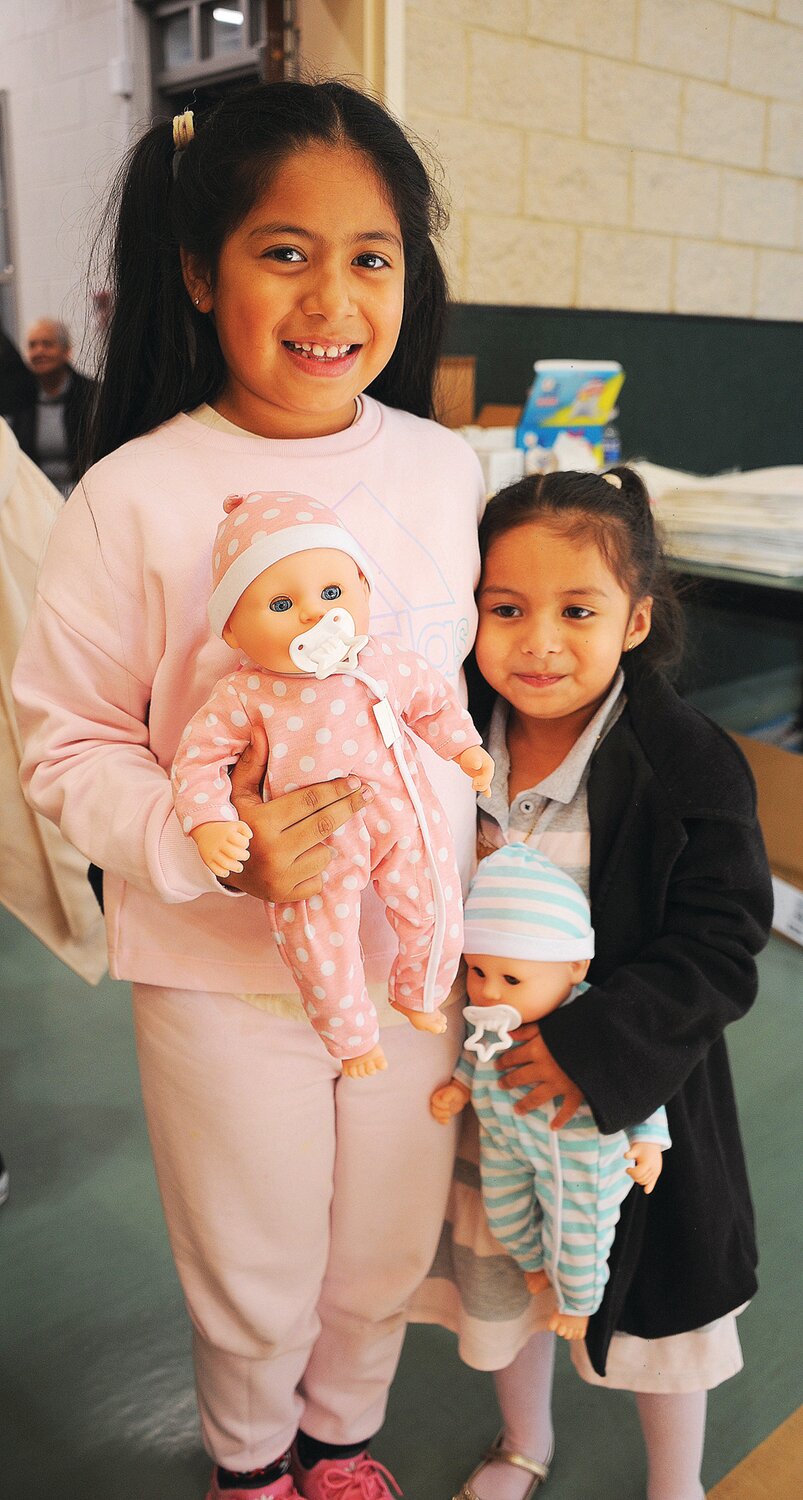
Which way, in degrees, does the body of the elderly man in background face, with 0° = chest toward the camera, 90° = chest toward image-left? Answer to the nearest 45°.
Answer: approximately 45°

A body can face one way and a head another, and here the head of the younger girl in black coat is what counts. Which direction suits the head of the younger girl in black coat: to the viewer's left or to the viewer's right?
to the viewer's left

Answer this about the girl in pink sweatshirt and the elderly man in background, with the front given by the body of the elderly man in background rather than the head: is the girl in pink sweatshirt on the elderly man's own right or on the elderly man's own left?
on the elderly man's own left

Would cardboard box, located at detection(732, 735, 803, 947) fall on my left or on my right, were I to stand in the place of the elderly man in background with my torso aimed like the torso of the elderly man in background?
on my left

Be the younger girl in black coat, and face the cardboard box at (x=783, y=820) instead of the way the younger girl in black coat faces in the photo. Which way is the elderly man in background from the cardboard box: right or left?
left

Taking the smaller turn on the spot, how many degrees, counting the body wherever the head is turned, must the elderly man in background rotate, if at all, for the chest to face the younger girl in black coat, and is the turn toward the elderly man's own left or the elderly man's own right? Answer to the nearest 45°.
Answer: approximately 45° to the elderly man's own left
